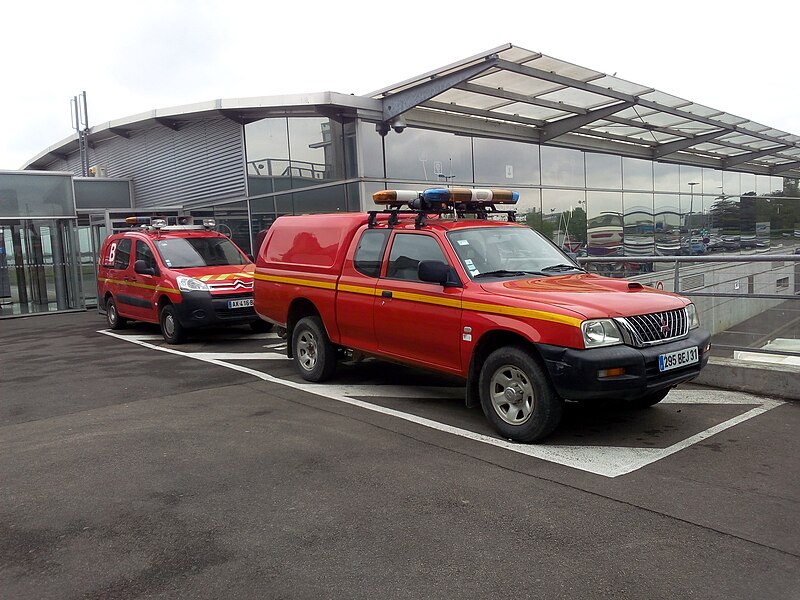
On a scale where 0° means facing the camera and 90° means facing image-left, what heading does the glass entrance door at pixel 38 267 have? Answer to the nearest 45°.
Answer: approximately 0°

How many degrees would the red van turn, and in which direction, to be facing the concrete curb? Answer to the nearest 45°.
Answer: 0° — it already faces it

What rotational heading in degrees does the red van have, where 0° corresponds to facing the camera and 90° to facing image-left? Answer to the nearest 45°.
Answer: approximately 315°

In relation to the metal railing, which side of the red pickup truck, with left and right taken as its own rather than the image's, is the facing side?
left

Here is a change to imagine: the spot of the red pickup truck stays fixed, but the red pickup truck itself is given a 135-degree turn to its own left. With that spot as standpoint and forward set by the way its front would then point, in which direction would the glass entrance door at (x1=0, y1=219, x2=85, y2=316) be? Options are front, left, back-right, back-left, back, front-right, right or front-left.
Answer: front-left

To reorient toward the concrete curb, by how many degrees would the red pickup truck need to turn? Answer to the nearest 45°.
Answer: approximately 45° to its left

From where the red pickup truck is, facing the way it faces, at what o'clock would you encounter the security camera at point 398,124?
The security camera is roughly at 7 o'clock from the red pickup truck.
